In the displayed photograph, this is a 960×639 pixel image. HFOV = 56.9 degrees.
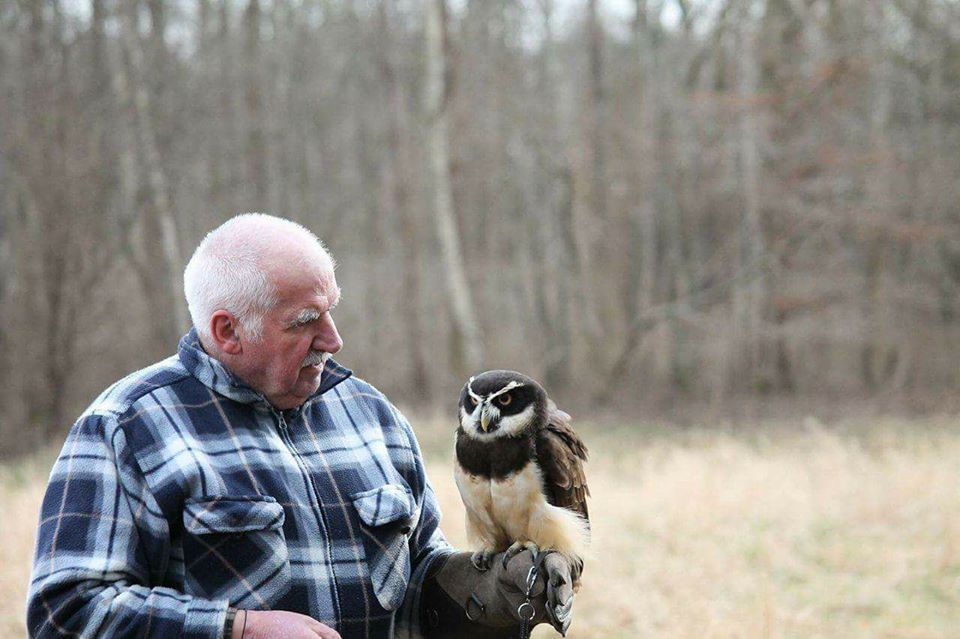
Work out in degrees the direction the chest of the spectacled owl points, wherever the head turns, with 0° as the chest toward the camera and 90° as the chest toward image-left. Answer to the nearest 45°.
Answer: approximately 45°

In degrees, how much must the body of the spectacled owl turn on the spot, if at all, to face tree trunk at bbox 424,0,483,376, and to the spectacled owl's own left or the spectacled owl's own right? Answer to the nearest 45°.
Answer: approximately 135° to the spectacled owl's own right

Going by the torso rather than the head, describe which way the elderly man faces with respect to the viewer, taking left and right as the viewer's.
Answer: facing the viewer and to the right of the viewer

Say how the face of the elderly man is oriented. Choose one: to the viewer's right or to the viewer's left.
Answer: to the viewer's right
